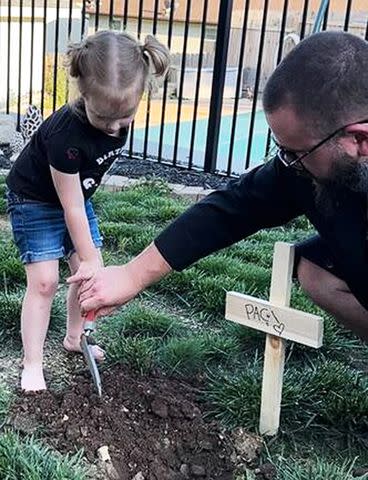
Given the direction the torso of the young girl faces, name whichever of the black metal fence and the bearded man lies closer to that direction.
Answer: the bearded man

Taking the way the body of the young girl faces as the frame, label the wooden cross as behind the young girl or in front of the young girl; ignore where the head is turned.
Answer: in front

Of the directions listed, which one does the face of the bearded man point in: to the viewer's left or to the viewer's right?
to the viewer's left

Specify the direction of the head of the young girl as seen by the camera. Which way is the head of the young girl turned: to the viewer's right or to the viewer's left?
to the viewer's right

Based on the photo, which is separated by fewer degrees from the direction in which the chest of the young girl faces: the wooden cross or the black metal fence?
the wooden cross

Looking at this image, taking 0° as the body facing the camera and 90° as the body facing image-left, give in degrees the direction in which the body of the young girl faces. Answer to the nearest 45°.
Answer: approximately 315°

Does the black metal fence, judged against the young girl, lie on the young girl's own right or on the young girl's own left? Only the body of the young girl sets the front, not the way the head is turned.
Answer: on the young girl's own left
